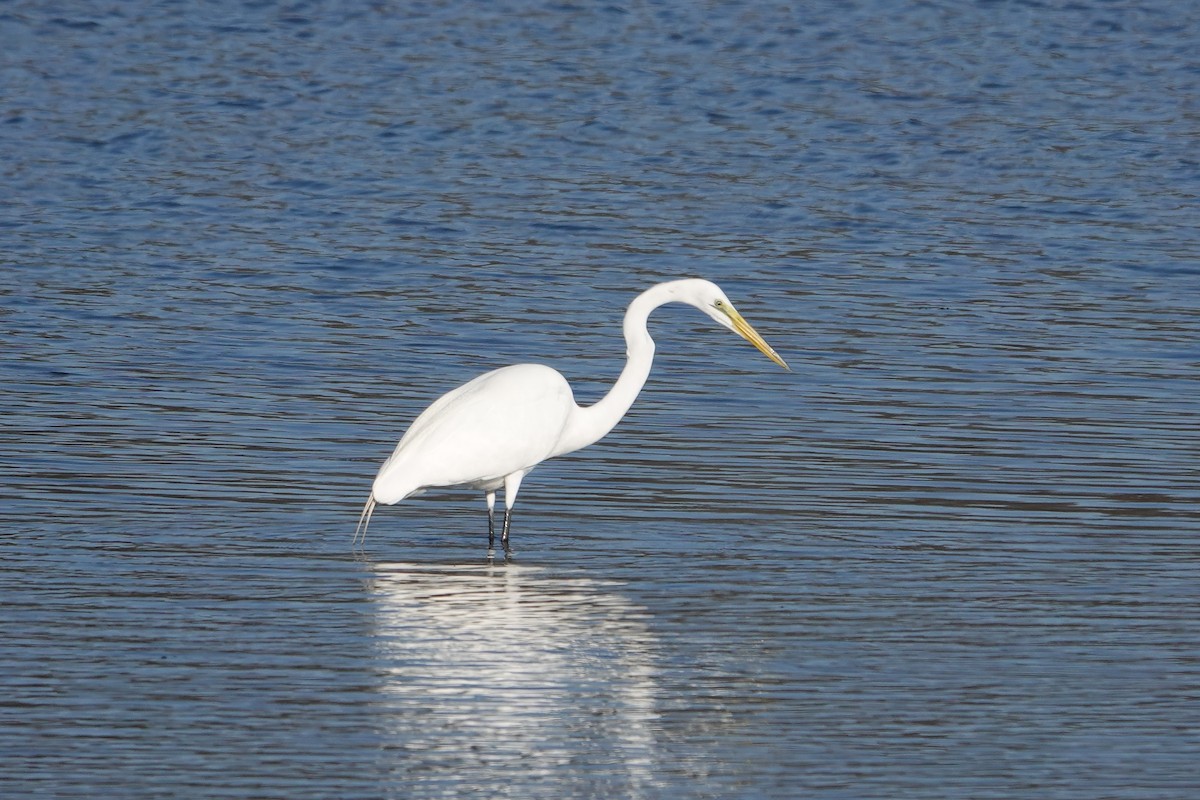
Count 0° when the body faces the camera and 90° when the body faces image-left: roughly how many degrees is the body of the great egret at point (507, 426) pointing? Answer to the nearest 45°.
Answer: approximately 270°
